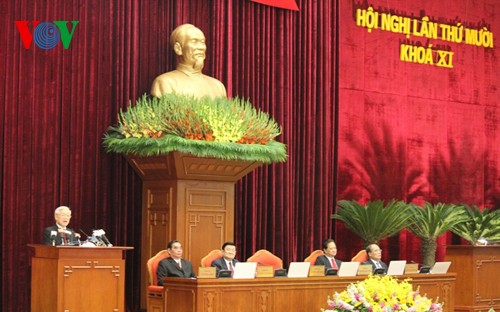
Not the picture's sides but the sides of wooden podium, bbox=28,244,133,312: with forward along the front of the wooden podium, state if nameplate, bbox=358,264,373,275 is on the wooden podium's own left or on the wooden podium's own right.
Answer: on the wooden podium's own left

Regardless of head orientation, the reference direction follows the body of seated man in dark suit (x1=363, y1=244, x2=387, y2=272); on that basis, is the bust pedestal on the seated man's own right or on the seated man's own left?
on the seated man's own right

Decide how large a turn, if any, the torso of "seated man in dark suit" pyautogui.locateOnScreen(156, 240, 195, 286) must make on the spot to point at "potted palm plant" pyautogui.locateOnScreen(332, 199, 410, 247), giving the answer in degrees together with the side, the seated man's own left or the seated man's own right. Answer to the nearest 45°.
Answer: approximately 90° to the seated man's own left

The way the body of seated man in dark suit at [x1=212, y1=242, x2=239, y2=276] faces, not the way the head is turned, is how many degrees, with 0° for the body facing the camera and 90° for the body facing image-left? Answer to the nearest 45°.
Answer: approximately 315°

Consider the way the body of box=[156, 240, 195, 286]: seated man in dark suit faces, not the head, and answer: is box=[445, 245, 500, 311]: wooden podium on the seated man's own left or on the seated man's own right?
on the seated man's own left

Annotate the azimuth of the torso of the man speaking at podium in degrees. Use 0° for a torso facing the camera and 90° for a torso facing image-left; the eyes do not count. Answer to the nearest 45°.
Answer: approximately 315°

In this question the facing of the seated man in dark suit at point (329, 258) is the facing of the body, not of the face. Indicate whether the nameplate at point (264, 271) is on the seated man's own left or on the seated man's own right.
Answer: on the seated man's own right
